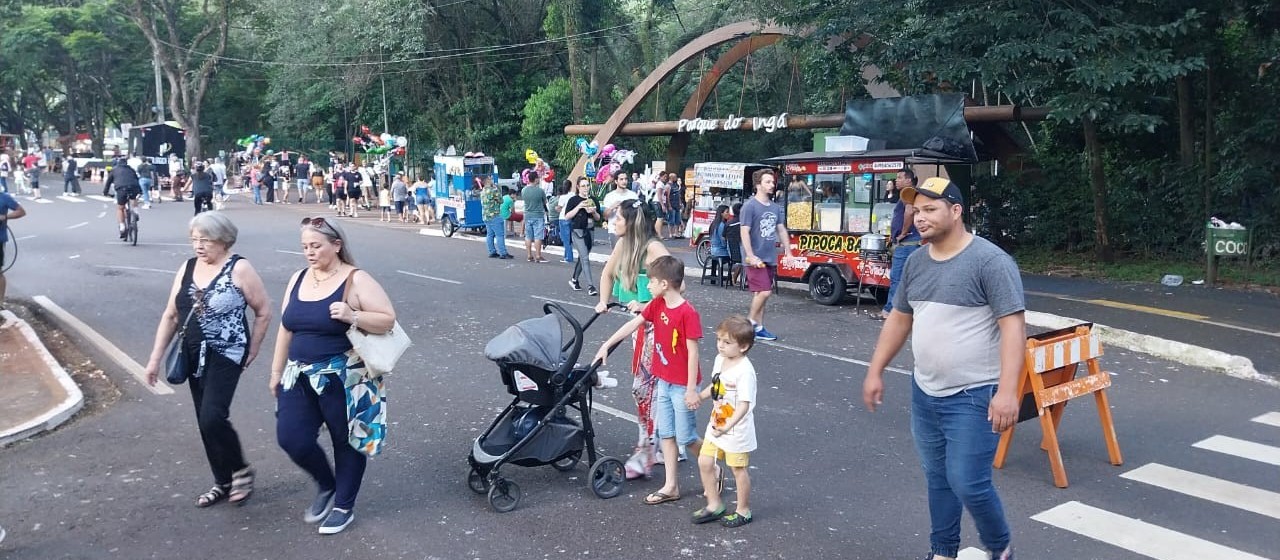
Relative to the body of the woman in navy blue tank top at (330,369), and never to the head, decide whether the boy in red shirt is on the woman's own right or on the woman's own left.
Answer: on the woman's own left

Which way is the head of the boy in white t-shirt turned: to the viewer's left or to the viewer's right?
to the viewer's left

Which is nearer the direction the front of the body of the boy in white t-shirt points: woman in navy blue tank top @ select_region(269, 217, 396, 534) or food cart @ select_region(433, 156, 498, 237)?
the woman in navy blue tank top

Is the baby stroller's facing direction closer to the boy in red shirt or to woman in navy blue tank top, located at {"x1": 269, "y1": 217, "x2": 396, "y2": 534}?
the woman in navy blue tank top

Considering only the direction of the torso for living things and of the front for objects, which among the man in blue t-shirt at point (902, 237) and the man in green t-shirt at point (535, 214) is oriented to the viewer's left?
the man in blue t-shirt

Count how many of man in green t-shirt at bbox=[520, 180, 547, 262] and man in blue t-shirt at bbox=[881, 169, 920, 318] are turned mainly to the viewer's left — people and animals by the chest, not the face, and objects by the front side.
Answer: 1

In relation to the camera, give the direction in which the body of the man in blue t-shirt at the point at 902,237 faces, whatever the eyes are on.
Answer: to the viewer's left

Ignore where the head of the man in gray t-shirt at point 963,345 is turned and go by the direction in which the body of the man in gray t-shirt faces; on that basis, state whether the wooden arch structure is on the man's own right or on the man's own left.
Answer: on the man's own right

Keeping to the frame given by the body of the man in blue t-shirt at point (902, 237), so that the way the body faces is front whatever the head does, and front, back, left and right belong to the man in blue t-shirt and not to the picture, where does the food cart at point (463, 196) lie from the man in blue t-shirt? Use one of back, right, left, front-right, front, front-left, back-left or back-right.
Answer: front-right

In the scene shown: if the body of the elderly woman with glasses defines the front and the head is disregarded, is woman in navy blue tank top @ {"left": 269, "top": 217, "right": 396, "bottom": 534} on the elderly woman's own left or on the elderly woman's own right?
on the elderly woman's own left

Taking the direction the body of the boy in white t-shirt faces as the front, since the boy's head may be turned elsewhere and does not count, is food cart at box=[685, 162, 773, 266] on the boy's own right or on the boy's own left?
on the boy's own right

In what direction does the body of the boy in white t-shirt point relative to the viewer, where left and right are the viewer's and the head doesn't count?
facing the viewer and to the left of the viewer

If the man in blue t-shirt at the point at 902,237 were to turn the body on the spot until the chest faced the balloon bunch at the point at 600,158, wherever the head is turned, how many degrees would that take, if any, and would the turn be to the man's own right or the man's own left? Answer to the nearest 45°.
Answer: approximately 45° to the man's own right

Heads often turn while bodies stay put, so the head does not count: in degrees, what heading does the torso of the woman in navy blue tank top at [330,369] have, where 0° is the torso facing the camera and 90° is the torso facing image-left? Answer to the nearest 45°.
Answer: approximately 45°

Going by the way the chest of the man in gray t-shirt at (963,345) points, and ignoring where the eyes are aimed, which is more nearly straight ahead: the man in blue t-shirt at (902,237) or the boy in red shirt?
the boy in red shirt
